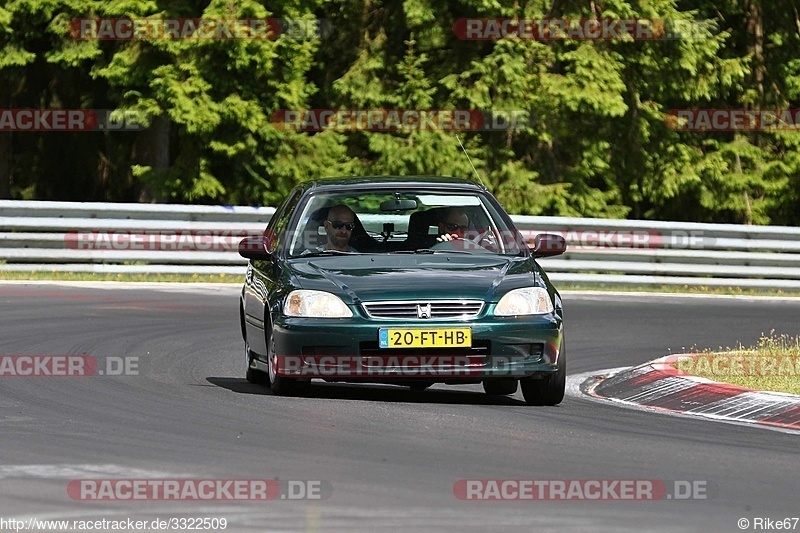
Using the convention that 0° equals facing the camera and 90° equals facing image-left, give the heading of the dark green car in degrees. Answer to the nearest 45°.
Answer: approximately 0°

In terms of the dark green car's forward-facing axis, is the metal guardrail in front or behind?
behind
